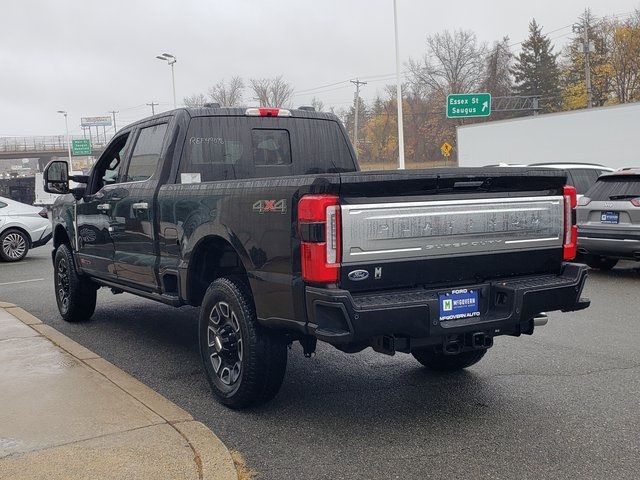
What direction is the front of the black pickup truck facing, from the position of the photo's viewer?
facing away from the viewer and to the left of the viewer

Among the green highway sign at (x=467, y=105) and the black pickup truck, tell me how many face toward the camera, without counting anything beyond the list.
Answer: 1

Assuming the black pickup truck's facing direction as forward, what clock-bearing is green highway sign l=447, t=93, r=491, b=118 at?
The green highway sign is roughly at 2 o'clock from the black pickup truck.

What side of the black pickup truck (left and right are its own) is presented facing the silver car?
right

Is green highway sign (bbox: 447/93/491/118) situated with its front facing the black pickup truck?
yes

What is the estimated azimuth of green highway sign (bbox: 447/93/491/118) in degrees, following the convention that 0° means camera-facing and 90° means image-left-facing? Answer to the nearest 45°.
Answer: approximately 0°

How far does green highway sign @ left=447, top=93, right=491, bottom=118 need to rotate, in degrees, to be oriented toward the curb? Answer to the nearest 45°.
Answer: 0° — it already faces it
